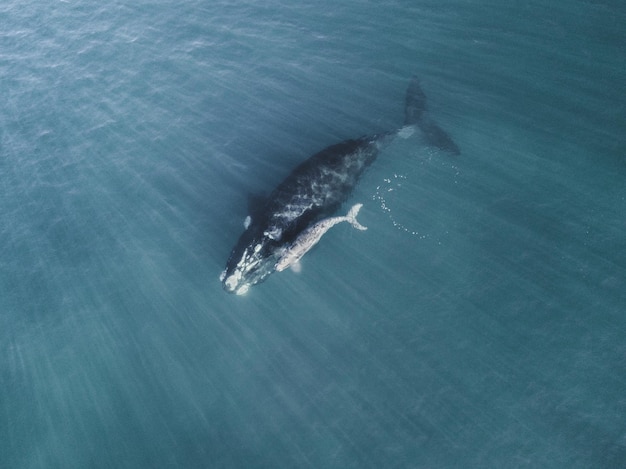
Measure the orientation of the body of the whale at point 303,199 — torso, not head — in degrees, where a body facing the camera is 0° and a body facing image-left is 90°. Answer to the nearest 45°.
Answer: approximately 45°

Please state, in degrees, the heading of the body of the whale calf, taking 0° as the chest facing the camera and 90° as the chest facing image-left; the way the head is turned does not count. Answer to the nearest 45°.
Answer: approximately 45°
